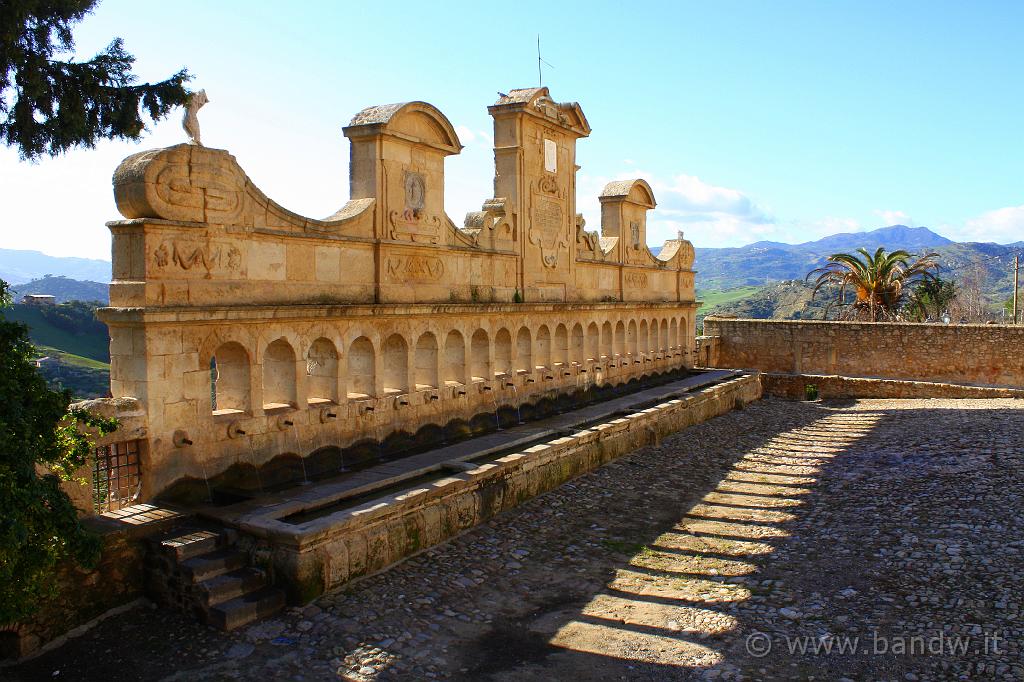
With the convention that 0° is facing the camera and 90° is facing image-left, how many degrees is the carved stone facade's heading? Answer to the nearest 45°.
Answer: approximately 315°

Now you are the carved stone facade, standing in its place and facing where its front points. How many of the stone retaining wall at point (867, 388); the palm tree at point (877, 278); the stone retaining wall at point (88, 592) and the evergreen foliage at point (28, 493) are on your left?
2

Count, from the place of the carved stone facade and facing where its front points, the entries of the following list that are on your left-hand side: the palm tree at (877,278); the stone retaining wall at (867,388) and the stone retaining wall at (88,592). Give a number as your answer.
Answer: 2

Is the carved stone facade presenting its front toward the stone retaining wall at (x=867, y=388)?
no

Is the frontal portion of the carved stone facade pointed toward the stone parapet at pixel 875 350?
no

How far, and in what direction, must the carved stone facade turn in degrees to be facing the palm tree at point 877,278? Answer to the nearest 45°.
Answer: approximately 90° to its left

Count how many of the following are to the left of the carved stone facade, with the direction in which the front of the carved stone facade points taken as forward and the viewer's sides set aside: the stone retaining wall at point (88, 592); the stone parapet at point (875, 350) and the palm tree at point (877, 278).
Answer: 2

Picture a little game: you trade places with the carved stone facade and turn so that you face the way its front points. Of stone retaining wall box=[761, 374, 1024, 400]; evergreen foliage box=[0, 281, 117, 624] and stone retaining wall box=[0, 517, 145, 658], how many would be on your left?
1

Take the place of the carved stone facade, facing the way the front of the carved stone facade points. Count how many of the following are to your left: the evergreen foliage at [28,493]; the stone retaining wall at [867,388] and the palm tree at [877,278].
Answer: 2

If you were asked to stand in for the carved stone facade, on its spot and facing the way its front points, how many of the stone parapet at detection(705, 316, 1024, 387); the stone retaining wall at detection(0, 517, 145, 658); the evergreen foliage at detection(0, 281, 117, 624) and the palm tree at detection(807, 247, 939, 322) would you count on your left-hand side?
2

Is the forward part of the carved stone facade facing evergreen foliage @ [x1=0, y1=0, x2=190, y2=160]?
no

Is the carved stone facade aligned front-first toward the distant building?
no
